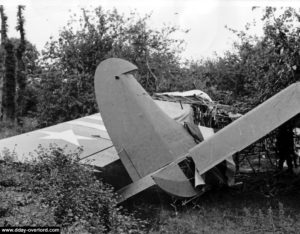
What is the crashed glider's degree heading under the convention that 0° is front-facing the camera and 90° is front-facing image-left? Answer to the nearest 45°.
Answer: approximately 225°

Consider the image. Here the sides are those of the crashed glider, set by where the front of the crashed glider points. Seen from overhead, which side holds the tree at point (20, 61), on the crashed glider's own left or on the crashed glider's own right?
on the crashed glider's own left

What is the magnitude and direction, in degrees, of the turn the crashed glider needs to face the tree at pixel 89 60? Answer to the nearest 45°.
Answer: approximately 45° to its left

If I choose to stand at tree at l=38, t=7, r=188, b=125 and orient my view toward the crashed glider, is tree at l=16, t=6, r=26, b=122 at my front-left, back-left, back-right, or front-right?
back-right
